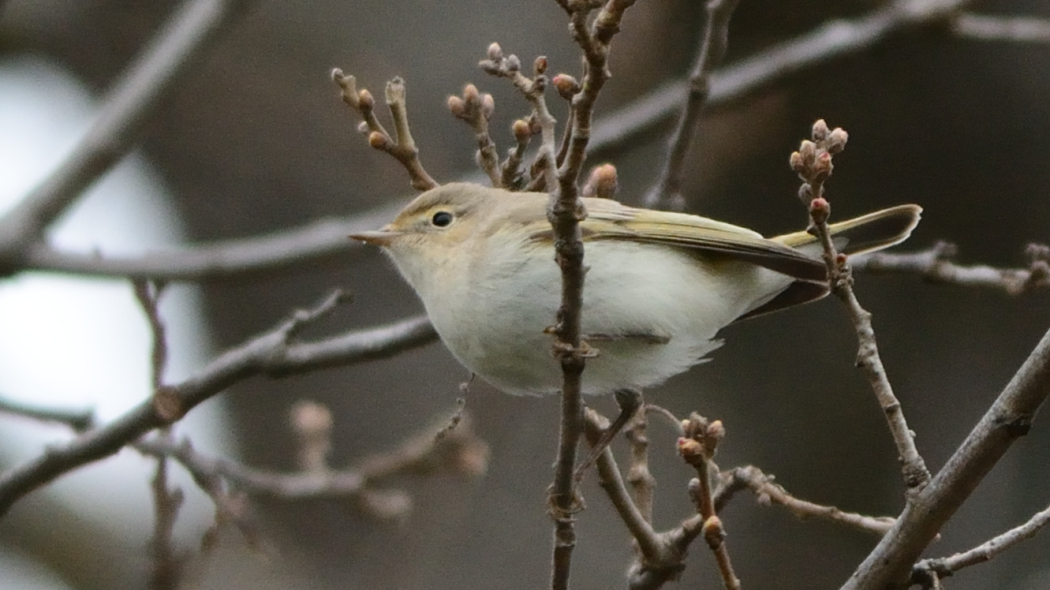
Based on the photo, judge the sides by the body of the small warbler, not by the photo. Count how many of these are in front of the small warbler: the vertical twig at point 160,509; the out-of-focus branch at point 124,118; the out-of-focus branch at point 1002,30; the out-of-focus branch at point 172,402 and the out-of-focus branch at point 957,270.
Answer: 3

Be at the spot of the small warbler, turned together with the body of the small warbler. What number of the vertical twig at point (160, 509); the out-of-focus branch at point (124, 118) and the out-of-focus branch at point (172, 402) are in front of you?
3

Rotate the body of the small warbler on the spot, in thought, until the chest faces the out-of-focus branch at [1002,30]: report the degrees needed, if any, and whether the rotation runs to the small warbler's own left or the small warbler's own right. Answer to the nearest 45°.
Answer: approximately 135° to the small warbler's own right

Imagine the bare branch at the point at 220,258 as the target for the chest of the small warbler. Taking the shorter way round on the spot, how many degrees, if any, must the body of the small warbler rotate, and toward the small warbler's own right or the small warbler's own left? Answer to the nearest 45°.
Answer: approximately 45° to the small warbler's own right

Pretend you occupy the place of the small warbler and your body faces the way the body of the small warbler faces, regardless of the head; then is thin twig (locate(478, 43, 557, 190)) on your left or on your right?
on your left

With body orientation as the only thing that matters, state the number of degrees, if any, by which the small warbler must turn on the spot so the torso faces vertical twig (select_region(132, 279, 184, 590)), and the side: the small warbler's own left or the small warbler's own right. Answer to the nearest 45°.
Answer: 0° — it already faces it

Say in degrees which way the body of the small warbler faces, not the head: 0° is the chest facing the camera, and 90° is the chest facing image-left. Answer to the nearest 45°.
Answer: approximately 90°

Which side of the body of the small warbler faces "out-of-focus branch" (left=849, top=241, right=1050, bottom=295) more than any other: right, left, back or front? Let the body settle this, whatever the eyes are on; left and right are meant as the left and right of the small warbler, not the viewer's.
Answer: back

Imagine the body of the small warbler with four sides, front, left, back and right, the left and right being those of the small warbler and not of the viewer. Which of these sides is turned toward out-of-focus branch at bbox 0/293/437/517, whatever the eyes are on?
front
